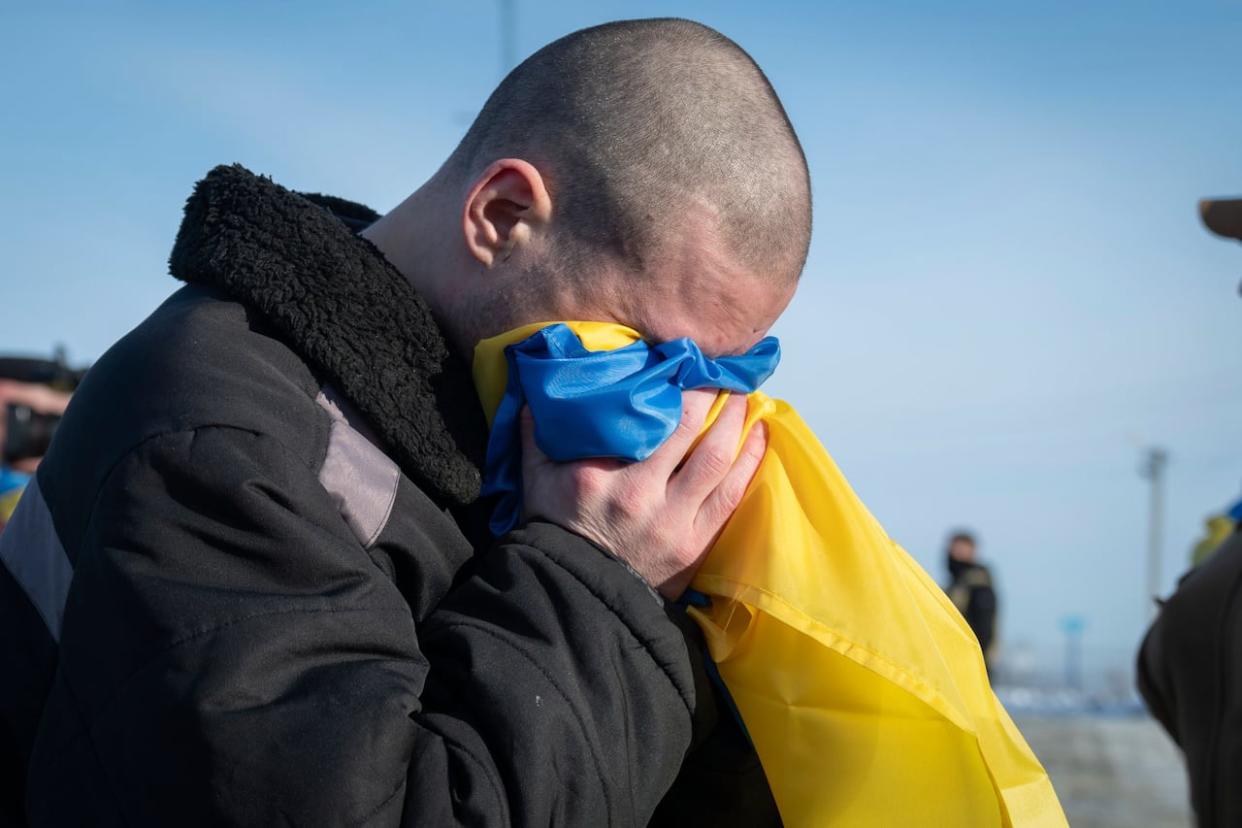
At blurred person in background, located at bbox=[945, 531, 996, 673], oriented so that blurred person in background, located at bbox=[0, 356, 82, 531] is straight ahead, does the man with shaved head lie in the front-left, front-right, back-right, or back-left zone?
front-left

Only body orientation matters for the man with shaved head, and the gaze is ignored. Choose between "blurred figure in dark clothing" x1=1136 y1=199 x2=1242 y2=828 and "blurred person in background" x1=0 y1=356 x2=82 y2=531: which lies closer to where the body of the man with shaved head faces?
the blurred figure in dark clothing

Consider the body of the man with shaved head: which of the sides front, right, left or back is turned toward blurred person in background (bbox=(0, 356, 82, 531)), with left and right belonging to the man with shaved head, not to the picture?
left

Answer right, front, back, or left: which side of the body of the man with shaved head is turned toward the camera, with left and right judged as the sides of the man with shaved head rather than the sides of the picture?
right

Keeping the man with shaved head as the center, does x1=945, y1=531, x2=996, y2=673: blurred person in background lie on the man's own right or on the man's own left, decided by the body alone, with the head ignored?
on the man's own left

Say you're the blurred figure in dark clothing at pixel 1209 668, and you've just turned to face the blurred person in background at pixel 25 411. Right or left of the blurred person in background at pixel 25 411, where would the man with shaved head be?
left

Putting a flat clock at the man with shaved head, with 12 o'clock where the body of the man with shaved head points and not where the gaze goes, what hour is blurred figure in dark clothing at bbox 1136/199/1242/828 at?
The blurred figure in dark clothing is roughly at 12 o'clock from the man with shaved head.

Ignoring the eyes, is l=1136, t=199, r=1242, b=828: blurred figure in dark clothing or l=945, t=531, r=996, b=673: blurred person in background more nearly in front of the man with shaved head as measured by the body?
the blurred figure in dark clothing
